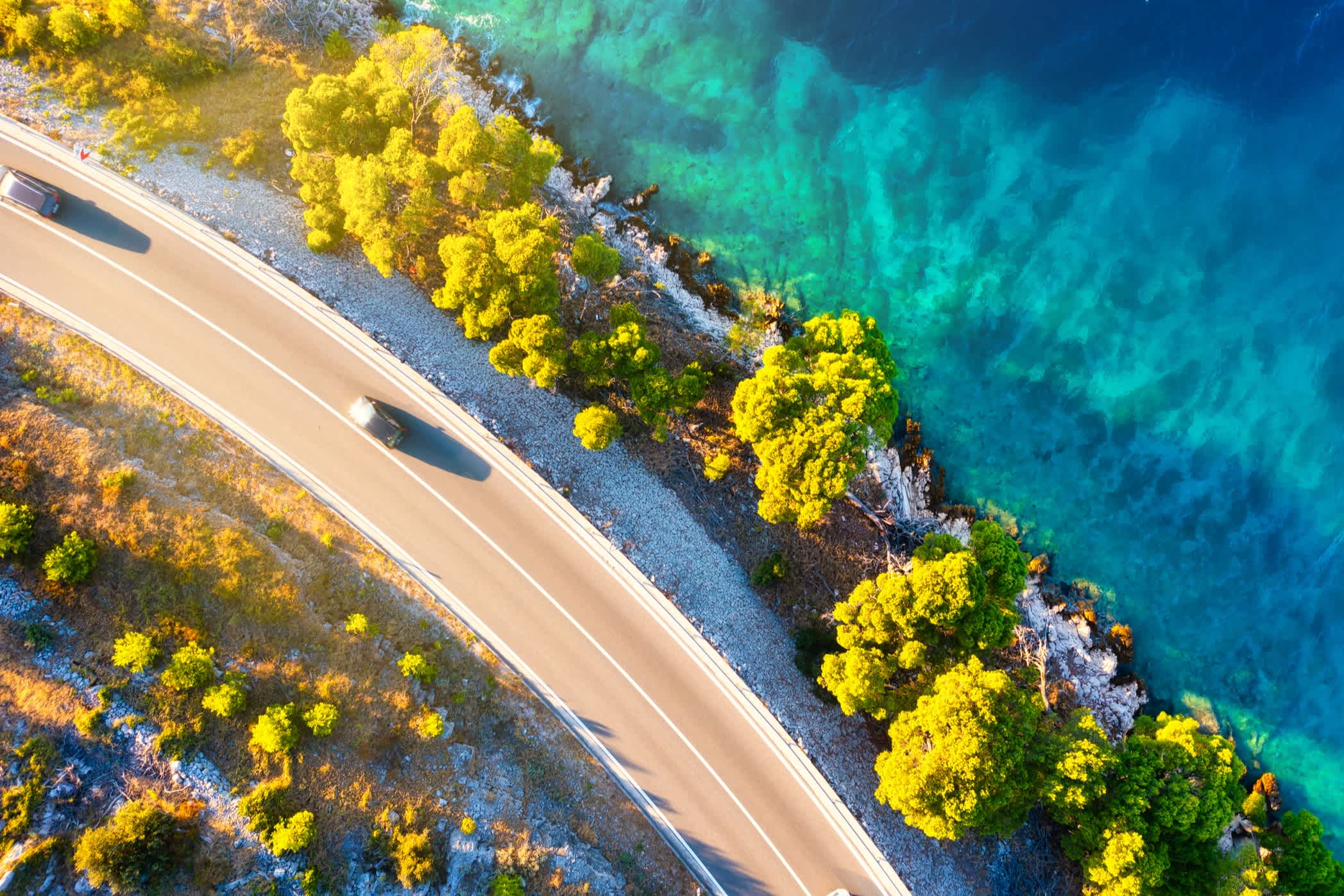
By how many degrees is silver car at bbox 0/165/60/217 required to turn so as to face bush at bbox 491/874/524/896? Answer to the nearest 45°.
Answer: approximately 180°

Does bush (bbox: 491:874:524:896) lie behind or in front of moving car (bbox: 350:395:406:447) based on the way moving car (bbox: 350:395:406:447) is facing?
behind

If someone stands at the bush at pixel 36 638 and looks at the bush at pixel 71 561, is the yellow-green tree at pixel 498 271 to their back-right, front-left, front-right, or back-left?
front-right

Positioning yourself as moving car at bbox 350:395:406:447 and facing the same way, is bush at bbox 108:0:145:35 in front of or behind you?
in front

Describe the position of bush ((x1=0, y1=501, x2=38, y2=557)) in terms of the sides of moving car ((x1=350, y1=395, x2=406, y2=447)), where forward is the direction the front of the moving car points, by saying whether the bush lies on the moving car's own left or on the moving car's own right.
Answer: on the moving car's own left

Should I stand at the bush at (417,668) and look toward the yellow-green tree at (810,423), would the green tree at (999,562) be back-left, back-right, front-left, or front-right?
front-right

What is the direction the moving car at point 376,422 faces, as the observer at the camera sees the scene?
facing away from the viewer and to the left of the viewer

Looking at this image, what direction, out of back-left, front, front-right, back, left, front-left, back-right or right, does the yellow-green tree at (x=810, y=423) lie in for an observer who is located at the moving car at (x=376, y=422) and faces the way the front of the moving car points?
back-right

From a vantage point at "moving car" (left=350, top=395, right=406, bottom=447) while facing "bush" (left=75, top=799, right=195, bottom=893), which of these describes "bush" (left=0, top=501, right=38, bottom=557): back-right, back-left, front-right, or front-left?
front-right

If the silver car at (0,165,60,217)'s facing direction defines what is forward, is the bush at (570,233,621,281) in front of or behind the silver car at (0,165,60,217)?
behind

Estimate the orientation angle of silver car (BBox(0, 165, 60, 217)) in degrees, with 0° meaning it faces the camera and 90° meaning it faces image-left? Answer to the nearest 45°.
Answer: approximately 135°

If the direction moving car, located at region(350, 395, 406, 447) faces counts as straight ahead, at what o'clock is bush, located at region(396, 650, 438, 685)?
The bush is roughly at 6 o'clock from the moving car.

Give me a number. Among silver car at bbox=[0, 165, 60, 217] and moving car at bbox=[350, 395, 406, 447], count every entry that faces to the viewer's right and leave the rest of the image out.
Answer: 0

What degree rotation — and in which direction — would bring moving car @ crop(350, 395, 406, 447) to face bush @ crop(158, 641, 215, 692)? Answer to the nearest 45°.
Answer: approximately 135° to its left
